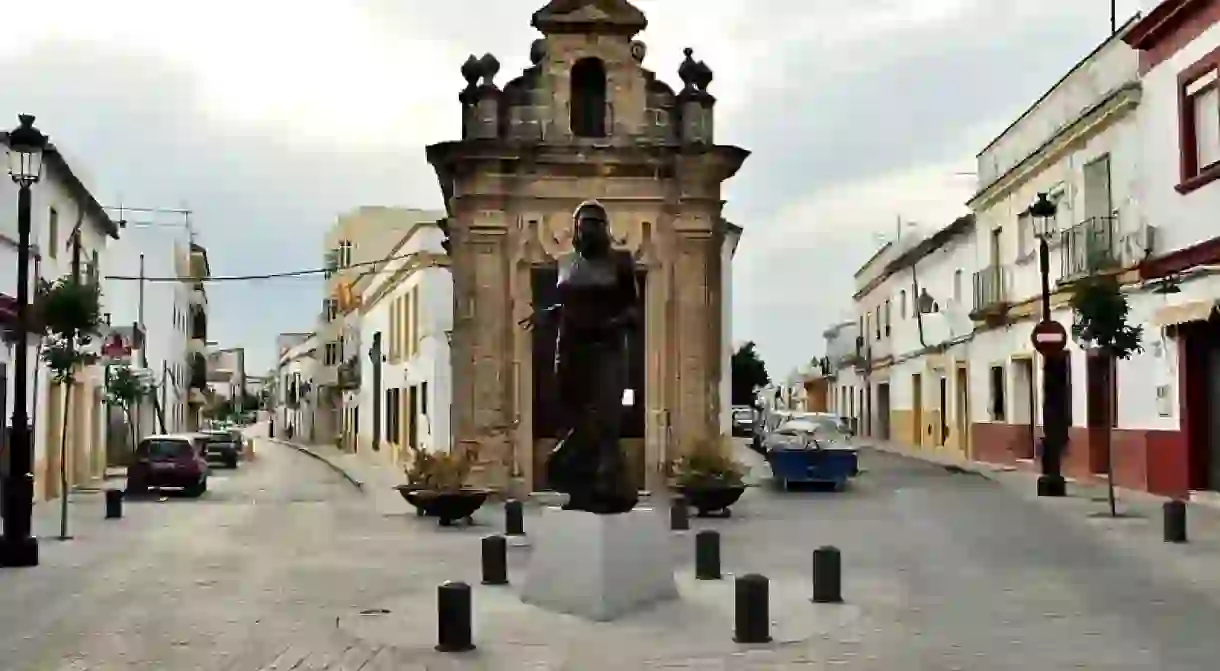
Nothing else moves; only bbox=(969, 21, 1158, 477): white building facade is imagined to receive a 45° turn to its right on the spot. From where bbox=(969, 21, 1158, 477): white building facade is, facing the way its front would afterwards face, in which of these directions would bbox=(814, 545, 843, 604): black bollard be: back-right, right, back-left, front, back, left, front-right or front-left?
left

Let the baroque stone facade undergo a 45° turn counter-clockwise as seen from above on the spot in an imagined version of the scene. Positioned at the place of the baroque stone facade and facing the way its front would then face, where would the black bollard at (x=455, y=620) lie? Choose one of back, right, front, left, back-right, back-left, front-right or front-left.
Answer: front-right

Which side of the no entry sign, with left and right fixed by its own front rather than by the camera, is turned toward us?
front

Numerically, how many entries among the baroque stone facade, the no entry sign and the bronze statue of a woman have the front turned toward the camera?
3

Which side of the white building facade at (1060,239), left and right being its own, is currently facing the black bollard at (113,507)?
front

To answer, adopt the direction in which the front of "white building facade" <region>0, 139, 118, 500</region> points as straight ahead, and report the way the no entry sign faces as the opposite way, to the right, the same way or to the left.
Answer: to the right

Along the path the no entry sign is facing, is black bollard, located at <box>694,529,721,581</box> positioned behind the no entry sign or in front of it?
in front

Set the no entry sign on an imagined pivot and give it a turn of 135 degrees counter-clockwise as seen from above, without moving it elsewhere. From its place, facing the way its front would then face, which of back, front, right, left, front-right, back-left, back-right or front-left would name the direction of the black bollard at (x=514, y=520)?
back

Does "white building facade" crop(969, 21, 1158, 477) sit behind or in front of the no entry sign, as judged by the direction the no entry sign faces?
behind

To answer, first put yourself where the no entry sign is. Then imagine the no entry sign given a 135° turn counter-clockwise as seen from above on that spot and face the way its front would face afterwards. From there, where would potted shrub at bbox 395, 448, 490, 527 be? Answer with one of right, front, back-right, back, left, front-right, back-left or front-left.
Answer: back

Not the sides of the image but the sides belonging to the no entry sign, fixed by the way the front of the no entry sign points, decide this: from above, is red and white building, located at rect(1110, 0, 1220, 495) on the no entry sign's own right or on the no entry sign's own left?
on the no entry sign's own left

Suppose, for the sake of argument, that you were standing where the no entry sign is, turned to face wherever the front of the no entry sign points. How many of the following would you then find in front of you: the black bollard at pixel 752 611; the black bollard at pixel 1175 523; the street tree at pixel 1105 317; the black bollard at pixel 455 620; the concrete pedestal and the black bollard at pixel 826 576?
6

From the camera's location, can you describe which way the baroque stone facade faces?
facing the viewer

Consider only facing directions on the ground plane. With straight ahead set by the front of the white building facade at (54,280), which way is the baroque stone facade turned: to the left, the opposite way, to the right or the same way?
to the right

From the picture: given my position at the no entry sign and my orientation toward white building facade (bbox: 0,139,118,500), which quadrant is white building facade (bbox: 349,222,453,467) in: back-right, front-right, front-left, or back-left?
front-right

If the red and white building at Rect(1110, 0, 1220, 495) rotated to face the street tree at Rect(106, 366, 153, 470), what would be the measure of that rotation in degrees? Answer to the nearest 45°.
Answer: approximately 45° to its right
